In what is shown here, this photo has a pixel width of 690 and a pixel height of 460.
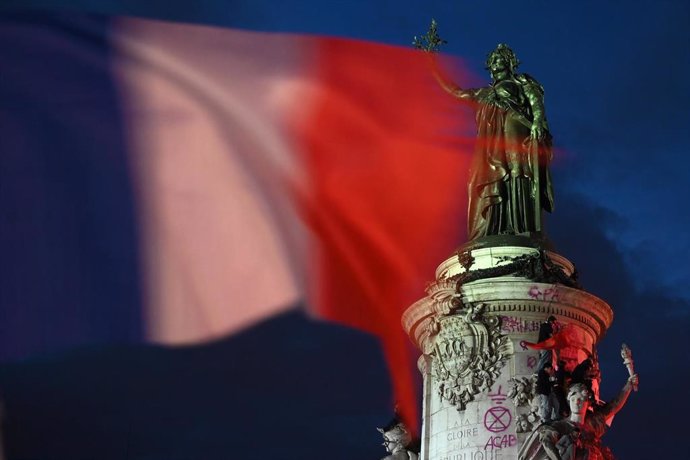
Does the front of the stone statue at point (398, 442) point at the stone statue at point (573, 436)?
no

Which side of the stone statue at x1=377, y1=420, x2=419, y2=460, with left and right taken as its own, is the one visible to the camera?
left

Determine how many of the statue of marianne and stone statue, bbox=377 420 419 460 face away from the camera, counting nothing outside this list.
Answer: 0
